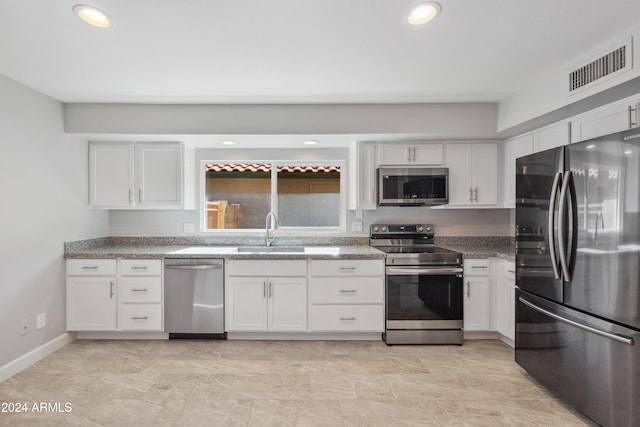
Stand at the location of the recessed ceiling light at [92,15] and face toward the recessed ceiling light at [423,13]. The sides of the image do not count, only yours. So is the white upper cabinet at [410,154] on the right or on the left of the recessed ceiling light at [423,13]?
left

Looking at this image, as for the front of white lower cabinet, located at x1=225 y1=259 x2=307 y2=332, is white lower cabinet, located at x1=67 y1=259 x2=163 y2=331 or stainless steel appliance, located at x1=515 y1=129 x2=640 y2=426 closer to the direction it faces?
the stainless steel appliance

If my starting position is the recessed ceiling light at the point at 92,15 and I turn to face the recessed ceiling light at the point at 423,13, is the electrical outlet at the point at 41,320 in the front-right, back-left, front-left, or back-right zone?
back-left

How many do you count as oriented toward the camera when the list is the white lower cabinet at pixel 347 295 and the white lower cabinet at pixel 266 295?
2

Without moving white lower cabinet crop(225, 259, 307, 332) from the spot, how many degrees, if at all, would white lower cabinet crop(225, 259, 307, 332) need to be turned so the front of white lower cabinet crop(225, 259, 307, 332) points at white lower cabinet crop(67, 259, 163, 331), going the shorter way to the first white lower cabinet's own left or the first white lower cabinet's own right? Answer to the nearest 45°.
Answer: approximately 90° to the first white lower cabinet's own right

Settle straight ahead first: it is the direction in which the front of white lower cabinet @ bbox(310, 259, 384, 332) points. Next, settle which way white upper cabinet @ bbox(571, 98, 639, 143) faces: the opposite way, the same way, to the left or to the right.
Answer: to the right

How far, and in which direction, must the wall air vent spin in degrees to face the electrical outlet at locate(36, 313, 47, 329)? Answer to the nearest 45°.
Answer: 0° — it already faces it

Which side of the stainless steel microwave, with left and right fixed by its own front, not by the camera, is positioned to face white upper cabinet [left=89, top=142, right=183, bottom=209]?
right

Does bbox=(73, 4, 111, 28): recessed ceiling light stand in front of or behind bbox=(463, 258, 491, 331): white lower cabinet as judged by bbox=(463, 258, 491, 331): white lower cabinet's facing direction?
in front
